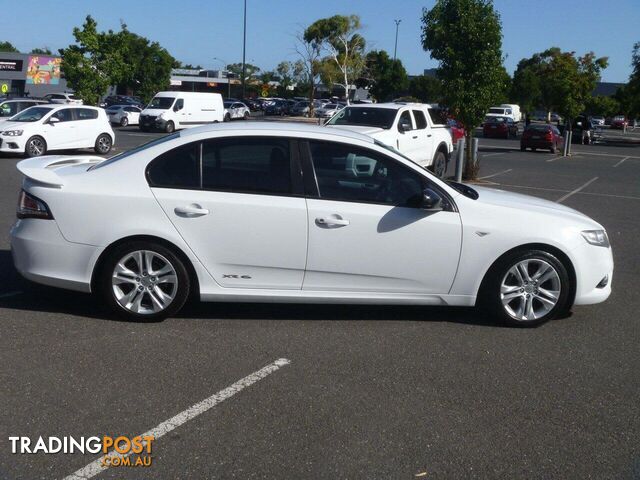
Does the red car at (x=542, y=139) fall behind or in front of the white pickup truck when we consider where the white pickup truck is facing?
behind

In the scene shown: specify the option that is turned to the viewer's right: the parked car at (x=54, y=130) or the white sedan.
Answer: the white sedan

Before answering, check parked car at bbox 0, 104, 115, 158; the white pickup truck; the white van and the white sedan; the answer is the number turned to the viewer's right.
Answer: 1

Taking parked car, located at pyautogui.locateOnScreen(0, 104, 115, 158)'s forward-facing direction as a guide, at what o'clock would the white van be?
The white van is roughly at 5 o'clock from the parked car.

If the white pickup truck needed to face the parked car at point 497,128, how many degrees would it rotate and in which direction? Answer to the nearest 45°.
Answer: approximately 135° to its right

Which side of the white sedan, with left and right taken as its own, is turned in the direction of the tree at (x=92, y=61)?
left

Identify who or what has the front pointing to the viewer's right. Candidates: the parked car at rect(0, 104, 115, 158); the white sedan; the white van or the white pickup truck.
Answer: the white sedan

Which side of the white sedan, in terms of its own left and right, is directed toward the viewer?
right

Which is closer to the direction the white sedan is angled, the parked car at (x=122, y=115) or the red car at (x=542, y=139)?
the red car

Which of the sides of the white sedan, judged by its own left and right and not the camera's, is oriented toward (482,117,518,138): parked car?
left

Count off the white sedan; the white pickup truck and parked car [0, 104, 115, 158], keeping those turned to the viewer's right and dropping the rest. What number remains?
1

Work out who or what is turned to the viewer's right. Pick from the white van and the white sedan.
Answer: the white sedan

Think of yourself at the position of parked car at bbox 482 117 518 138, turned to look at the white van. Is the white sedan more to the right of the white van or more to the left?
left

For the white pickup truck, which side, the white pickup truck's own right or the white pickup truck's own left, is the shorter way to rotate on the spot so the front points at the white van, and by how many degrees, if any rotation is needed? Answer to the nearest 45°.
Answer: approximately 90° to the white pickup truck's own right

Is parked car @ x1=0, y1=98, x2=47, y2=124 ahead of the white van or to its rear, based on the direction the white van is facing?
ahead

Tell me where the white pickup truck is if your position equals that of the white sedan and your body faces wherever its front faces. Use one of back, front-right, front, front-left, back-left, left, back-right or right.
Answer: left
